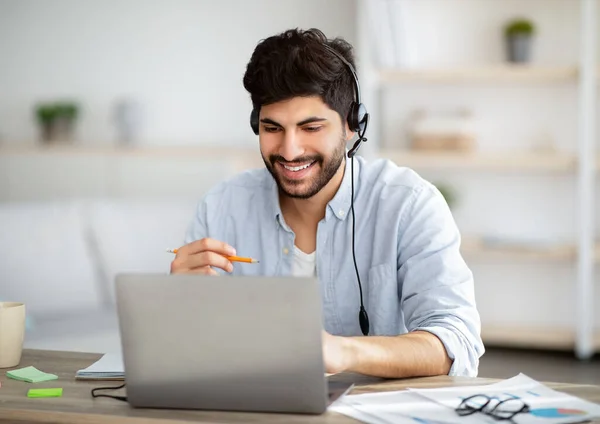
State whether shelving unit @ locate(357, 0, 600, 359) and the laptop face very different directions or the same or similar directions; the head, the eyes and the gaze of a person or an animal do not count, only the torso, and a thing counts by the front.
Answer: very different directions

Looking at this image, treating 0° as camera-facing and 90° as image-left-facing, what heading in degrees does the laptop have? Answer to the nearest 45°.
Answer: approximately 180°

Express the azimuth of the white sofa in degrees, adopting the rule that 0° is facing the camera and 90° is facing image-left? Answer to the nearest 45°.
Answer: approximately 0°

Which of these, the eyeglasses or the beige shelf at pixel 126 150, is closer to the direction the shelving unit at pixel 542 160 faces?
the eyeglasses

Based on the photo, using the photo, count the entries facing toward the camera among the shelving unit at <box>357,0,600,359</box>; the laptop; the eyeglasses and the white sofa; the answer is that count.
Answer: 3

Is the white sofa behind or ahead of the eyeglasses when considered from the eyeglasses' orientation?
behind

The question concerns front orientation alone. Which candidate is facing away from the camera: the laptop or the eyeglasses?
the laptop

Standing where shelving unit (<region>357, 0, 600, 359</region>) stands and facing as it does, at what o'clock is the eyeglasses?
The eyeglasses is roughly at 12 o'clock from the shelving unit.

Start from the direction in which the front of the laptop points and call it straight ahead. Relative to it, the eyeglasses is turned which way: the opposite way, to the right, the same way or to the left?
the opposite way
